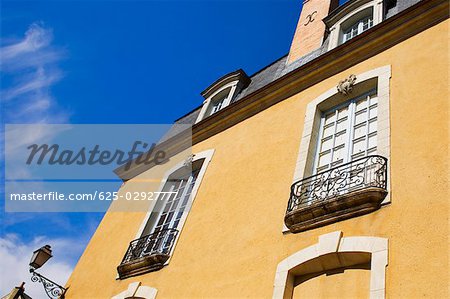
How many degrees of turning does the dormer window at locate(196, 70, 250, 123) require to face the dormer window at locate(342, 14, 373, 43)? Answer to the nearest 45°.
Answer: approximately 90° to its left

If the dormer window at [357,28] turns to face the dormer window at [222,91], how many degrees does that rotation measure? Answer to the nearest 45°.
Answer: approximately 90° to its right
